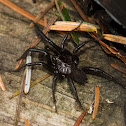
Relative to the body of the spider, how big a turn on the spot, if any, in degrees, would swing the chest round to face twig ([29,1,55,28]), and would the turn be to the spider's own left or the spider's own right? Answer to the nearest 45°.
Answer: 0° — it already faces it

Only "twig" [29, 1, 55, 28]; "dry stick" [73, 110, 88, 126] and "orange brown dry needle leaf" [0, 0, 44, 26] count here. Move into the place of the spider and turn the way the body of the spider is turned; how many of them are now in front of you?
2

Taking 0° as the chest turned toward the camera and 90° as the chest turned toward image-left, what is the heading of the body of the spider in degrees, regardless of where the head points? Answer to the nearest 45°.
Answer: approximately 135°

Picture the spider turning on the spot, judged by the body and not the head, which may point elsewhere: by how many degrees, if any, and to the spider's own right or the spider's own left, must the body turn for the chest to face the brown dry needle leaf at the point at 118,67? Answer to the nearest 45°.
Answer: approximately 135° to the spider's own right

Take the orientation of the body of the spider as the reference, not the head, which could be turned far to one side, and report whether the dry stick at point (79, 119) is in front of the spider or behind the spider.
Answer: behind
